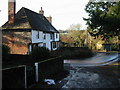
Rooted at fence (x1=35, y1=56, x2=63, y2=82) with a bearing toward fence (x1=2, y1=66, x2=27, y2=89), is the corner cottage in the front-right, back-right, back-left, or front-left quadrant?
back-right

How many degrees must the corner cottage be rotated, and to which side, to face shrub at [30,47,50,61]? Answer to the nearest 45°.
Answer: approximately 45° to its right

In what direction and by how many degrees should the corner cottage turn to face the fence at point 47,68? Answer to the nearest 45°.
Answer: approximately 45° to its right

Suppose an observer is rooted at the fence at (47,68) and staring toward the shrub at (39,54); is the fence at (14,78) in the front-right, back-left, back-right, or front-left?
back-left

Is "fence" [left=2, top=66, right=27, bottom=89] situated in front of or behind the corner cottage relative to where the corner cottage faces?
in front

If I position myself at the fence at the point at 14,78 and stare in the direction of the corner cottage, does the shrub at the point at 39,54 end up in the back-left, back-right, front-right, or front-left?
front-right

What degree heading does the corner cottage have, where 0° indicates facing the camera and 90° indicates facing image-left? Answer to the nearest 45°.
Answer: approximately 315°

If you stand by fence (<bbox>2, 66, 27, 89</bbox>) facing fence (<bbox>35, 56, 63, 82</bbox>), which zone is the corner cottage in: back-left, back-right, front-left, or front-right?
front-left
